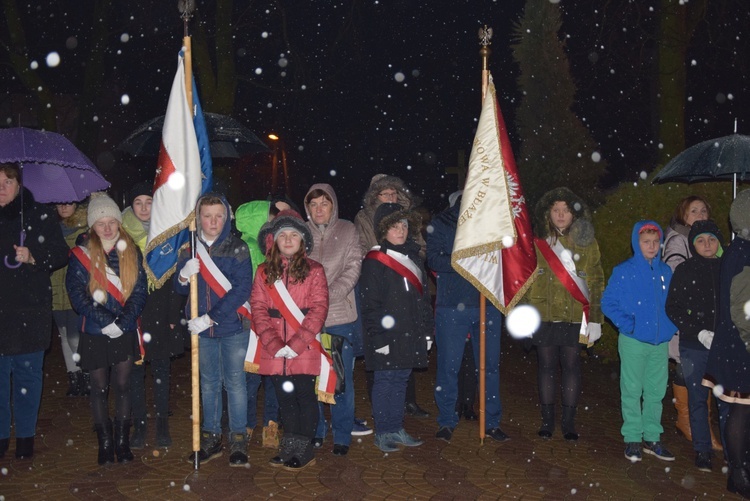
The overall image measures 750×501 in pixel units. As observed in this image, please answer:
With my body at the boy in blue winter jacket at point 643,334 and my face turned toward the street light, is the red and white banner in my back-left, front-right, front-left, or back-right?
front-left

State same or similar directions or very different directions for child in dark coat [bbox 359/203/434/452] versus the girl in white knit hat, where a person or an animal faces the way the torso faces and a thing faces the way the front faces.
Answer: same or similar directions

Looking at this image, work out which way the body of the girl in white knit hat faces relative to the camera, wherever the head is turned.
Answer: toward the camera

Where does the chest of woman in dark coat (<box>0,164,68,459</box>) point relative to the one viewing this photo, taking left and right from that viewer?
facing the viewer and to the left of the viewer

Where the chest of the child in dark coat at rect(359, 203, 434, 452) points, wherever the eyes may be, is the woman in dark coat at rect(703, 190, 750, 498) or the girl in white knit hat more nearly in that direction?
the woman in dark coat

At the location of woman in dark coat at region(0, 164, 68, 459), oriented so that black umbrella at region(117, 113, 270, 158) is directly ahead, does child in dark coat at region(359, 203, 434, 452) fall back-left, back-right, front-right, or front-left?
front-right

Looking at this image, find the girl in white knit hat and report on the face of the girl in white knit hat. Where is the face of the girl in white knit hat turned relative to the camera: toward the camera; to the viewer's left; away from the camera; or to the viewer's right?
toward the camera

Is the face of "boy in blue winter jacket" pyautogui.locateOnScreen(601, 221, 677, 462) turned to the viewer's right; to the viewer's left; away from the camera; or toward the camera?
toward the camera

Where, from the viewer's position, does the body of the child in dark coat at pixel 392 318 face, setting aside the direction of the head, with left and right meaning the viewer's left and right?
facing the viewer and to the right of the viewer

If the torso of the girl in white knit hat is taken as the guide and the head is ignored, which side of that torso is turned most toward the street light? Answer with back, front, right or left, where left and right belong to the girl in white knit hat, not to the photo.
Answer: back

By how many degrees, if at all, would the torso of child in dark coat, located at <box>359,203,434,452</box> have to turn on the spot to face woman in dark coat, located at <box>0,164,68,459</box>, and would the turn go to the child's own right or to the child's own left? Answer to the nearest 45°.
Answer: approximately 135° to the child's own right
